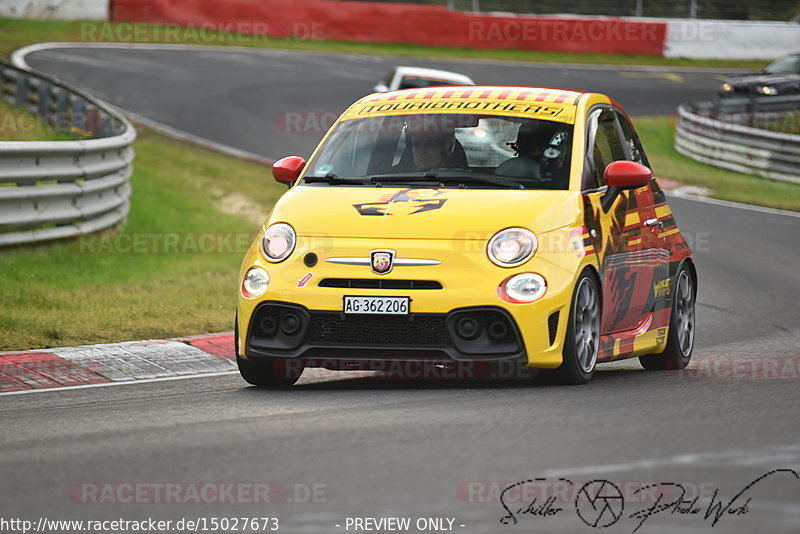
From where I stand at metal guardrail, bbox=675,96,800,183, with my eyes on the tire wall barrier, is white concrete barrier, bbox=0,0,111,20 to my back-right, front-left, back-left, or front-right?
front-left

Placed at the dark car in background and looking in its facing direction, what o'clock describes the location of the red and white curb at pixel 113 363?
The red and white curb is roughly at 11 o'clock from the dark car in background.

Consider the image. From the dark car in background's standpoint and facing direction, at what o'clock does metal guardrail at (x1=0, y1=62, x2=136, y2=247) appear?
The metal guardrail is roughly at 11 o'clock from the dark car in background.

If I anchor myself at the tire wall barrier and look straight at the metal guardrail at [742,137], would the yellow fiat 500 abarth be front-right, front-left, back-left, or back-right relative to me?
front-right

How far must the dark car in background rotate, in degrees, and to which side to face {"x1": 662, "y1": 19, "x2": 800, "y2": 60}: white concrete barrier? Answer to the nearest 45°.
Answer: approximately 135° to its right

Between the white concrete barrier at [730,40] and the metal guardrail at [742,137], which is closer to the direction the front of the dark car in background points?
the metal guardrail

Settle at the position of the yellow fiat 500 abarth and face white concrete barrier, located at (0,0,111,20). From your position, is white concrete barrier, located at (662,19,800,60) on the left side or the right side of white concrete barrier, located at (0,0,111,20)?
right

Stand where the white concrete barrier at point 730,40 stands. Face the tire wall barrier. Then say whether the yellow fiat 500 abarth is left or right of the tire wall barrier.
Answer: left

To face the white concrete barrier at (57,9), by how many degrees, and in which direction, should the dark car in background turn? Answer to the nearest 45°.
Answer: approximately 45° to its right

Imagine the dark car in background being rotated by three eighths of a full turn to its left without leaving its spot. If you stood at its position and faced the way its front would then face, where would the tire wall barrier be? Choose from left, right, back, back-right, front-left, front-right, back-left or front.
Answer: back-left

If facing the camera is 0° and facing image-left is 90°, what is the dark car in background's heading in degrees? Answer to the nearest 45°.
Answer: approximately 45°

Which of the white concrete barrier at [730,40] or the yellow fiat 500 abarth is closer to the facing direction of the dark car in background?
the yellow fiat 500 abarth

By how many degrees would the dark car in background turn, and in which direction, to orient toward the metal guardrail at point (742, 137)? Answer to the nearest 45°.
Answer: approximately 45° to its left

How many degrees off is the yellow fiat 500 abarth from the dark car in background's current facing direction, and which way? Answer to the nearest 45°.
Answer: approximately 45° to its left
